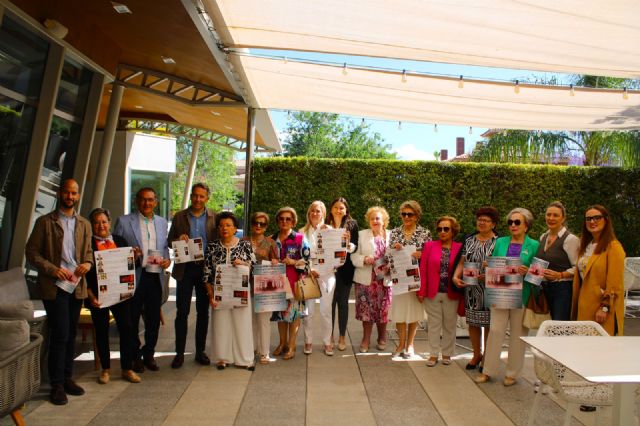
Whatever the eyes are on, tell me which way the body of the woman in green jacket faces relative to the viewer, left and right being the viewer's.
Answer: facing the viewer and to the left of the viewer

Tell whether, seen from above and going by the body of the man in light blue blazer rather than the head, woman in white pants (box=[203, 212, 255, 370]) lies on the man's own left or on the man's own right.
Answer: on the man's own left

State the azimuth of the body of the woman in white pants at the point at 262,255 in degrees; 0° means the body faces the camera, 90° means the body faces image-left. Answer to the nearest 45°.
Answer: approximately 0°

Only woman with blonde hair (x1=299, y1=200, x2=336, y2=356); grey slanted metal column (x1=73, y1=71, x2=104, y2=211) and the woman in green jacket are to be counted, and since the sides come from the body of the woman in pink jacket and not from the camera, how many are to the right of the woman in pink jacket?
2

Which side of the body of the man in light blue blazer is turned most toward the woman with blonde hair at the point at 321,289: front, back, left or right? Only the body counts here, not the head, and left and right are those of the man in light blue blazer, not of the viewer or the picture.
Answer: left

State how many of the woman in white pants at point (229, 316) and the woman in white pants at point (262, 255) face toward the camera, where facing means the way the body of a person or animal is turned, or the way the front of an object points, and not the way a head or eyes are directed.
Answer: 2

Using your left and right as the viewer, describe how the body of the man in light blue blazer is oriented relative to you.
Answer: facing the viewer

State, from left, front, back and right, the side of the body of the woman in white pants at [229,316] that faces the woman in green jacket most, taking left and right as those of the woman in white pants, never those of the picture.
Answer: left

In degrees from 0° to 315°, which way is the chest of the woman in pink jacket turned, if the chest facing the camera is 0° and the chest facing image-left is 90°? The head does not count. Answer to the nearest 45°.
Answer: approximately 0°

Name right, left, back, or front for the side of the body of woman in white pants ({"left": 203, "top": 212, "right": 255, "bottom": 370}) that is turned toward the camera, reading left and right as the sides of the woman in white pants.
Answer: front
